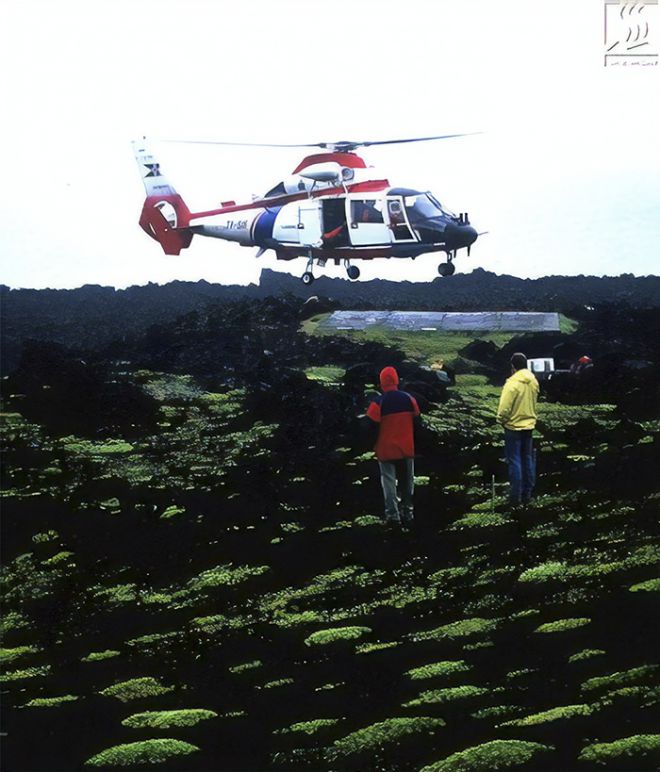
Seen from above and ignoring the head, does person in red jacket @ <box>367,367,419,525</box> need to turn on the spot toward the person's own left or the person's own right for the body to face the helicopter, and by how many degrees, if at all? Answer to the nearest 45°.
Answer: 0° — they already face it

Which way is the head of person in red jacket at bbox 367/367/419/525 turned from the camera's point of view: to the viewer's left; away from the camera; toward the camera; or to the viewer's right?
away from the camera

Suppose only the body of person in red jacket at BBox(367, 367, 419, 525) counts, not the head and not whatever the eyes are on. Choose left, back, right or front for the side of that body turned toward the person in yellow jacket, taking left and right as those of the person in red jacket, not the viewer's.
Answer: right

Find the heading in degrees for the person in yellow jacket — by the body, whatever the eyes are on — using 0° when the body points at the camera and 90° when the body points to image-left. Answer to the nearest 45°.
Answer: approximately 135°

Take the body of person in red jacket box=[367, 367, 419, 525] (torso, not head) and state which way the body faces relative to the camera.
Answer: away from the camera

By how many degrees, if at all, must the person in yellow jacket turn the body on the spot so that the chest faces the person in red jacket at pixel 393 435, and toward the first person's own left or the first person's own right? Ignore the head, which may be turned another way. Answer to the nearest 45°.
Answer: approximately 90° to the first person's own left
